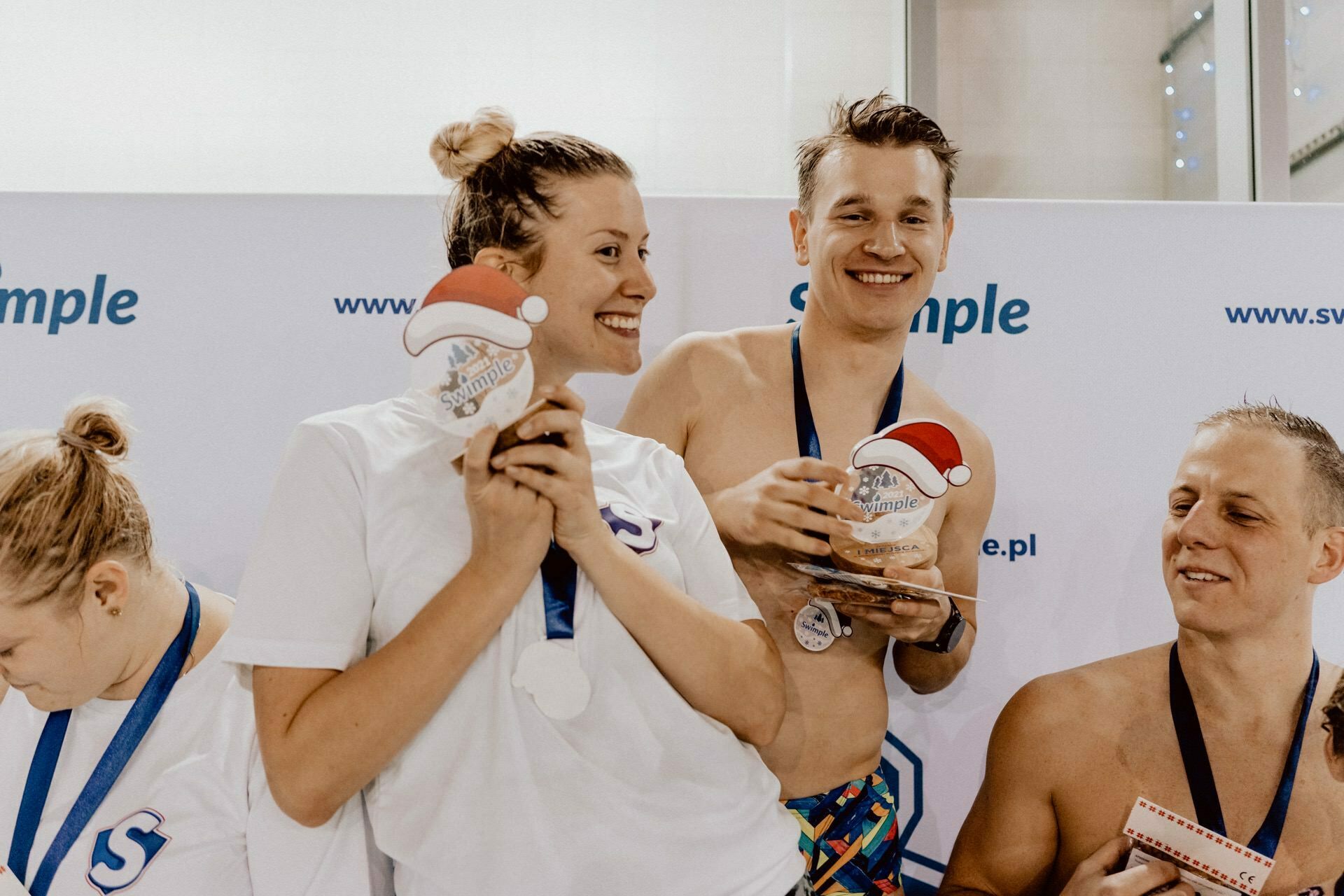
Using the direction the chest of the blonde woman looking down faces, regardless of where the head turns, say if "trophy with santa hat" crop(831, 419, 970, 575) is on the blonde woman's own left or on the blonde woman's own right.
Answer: on the blonde woman's own left

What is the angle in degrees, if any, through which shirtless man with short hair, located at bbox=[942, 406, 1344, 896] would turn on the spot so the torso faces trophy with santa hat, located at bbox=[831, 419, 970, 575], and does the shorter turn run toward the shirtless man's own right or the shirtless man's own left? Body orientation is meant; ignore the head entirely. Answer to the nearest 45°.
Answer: approximately 45° to the shirtless man's own right

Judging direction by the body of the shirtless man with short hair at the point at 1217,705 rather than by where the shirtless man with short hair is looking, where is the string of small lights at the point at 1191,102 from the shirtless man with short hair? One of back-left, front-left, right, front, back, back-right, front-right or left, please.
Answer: back

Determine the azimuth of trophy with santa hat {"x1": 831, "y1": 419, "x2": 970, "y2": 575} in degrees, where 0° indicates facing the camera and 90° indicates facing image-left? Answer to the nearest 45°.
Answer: approximately 0°

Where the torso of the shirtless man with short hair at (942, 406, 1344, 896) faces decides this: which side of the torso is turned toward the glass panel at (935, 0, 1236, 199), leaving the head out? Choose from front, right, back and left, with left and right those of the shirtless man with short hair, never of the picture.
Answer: back

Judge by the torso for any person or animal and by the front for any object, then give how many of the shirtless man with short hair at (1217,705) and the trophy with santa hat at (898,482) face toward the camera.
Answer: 2

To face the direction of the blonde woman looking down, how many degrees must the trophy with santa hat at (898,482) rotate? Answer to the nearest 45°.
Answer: approximately 90° to its right

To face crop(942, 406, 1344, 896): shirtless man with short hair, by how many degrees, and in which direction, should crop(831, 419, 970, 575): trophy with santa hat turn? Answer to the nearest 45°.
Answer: approximately 135° to its left
